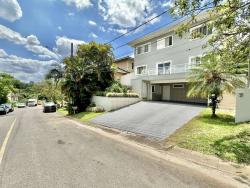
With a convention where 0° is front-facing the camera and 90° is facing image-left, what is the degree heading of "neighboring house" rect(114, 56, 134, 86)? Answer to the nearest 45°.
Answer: approximately 45°

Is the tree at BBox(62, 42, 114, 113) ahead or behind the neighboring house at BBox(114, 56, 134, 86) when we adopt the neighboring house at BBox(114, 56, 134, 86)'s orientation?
ahead

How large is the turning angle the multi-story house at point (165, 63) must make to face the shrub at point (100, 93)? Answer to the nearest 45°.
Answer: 0° — it already faces it

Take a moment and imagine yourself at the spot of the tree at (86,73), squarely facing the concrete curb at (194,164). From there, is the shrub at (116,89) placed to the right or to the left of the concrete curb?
left

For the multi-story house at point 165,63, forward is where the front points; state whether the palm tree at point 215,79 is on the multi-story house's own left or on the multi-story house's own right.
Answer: on the multi-story house's own left

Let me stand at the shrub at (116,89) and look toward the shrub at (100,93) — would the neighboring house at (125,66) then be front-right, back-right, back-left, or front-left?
back-right

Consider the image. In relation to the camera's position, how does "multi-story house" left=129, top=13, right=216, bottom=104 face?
facing the viewer and to the left of the viewer

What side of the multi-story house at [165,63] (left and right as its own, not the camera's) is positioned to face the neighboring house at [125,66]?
right

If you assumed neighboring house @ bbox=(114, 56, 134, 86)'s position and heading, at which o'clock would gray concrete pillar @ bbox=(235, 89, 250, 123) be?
The gray concrete pillar is roughly at 10 o'clock from the neighboring house.

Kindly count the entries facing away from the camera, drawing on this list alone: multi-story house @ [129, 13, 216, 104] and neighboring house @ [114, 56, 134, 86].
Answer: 0

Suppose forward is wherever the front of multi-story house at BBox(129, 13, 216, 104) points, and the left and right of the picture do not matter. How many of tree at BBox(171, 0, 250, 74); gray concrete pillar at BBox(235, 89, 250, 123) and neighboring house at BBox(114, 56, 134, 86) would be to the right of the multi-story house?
1

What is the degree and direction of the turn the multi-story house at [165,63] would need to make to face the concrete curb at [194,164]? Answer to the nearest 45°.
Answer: approximately 45° to its left

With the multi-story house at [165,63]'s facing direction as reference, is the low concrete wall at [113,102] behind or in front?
in front
